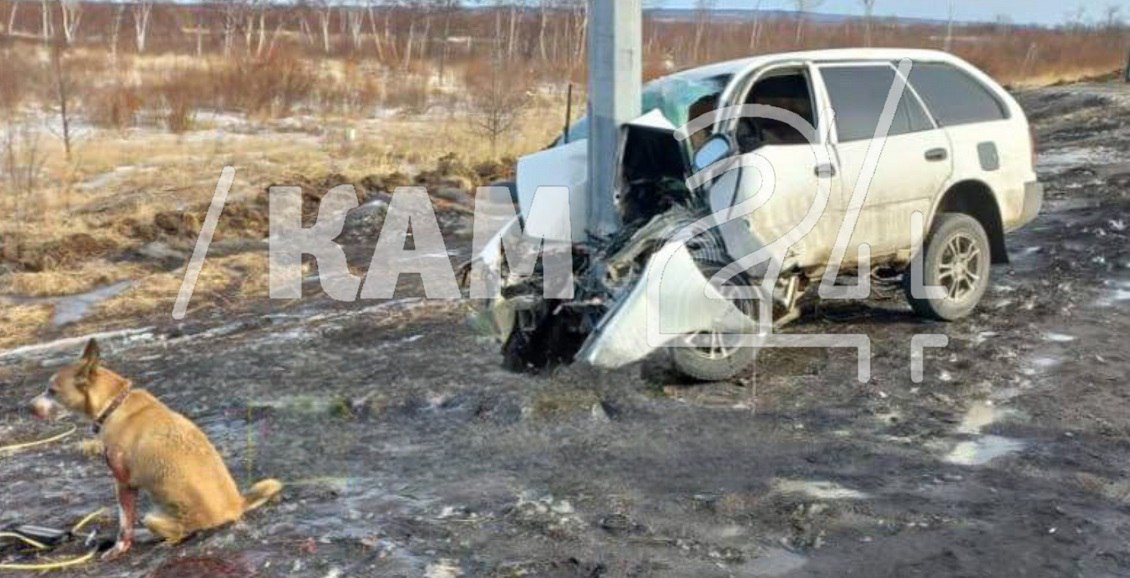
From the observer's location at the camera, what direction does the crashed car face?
facing the viewer and to the left of the viewer

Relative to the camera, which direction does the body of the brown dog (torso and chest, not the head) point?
to the viewer's left

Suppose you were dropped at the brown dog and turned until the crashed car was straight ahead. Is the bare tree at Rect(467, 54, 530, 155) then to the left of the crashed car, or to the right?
left

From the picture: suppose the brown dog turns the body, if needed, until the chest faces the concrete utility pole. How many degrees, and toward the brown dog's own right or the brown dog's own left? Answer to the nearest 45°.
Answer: approximately 135° to the brown dog's own right

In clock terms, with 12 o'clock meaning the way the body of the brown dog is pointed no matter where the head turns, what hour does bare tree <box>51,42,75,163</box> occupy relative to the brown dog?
The bare tree is roughly at 3 o'clock from the brown dog.

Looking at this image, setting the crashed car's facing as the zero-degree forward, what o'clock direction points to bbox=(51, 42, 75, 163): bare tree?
The bare tree is roughly at 3 o'clock from the crashed car.

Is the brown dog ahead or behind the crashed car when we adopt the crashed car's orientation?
ahead

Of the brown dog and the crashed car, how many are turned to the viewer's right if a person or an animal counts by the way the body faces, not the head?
0

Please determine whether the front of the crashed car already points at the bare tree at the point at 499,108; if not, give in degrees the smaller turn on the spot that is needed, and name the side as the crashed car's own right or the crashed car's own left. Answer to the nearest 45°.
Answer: approximately 135° to the crashed car's own right
